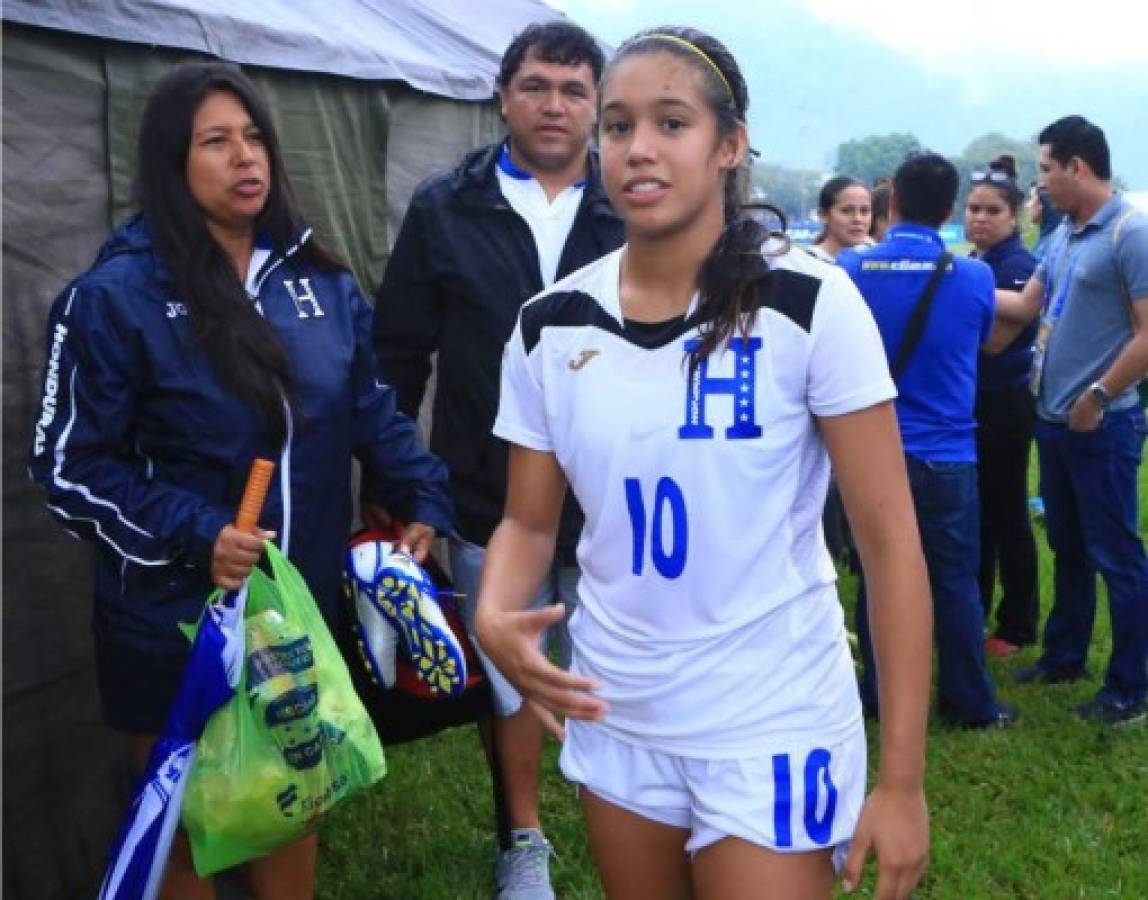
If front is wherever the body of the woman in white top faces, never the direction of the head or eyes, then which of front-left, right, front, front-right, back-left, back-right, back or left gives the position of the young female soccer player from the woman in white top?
front-right

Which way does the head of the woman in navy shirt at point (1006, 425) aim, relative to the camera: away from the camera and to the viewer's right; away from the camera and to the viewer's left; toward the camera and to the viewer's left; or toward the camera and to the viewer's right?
toward the camera and to the viewer's left

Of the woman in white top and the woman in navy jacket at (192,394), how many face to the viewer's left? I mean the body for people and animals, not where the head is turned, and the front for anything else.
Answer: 0

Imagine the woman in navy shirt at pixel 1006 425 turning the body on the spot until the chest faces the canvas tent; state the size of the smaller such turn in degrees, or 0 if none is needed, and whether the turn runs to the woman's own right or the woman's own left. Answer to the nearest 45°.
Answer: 0° — they already face it

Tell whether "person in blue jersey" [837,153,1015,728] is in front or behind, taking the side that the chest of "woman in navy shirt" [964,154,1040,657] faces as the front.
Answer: in front

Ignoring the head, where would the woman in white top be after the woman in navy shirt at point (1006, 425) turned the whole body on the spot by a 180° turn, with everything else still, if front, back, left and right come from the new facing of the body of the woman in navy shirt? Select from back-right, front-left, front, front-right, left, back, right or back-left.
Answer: left

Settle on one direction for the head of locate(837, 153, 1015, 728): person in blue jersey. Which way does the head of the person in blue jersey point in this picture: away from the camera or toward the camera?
away from the camera

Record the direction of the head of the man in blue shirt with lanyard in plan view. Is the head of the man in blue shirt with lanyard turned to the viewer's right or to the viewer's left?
to the viewer's left

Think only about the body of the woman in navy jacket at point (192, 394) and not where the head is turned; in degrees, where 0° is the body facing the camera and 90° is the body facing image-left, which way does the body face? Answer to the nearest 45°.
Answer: approximately 315°

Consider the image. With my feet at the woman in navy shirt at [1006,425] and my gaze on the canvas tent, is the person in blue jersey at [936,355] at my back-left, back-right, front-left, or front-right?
front-left
